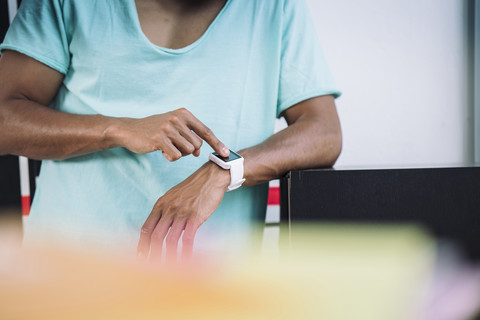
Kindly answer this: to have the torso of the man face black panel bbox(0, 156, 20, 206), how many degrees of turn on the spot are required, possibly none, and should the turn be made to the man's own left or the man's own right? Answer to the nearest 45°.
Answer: approximately 135° to the man's own right

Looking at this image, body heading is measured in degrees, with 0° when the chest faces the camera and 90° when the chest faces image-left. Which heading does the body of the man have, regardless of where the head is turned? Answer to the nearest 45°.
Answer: approximately 0°

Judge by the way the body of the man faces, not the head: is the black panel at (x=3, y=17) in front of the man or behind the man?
behind
